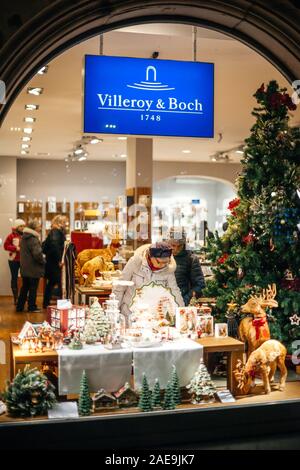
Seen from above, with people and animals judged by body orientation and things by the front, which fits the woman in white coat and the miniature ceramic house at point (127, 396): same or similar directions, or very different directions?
same or similar directions

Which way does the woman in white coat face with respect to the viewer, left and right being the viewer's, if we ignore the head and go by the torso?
facing the viewer

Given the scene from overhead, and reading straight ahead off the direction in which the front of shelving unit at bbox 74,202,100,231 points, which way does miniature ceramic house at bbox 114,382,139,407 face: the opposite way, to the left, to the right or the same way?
the same way

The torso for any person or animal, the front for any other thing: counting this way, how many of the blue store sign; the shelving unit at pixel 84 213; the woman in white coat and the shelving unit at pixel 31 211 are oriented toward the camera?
4

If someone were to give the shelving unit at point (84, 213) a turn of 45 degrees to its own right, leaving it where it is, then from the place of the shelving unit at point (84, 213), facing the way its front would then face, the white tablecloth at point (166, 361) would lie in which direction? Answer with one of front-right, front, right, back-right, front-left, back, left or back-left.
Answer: front-left

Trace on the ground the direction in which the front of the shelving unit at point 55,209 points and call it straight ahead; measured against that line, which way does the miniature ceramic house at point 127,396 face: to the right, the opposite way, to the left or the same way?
the same way

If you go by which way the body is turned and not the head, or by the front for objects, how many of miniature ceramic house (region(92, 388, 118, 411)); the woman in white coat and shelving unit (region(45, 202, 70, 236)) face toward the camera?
3

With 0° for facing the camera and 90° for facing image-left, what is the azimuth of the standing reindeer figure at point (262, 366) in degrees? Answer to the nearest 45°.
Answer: approximately 45°

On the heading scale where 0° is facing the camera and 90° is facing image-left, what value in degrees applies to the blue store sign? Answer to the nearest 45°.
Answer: approximately 0°

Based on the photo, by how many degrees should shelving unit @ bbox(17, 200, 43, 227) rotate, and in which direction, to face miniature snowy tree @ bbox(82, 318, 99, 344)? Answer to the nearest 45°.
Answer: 0° — it already faces it

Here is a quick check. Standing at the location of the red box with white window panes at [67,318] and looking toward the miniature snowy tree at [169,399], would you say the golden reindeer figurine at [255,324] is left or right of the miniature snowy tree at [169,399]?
left

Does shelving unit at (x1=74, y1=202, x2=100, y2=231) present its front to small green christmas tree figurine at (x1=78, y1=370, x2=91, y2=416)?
yes

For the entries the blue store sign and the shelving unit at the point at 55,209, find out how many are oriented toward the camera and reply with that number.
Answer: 2

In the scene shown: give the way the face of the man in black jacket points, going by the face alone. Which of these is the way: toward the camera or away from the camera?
toward the camera

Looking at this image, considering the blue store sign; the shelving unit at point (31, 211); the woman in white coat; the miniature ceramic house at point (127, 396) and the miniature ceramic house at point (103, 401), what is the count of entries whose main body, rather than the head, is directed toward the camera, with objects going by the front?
5

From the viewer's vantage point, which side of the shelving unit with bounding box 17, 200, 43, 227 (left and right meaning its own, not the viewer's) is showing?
front

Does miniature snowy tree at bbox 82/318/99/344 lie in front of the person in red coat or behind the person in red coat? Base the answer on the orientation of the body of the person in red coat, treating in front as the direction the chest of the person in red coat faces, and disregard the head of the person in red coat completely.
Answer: in front

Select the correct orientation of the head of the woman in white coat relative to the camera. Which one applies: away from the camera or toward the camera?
toward the camera

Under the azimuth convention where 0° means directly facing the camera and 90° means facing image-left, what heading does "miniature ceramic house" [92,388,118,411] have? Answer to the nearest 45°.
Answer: approximately 0°

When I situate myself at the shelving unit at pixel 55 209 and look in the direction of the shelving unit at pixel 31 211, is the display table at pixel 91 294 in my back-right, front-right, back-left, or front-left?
back-left

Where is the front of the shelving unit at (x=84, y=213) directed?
toward the camera

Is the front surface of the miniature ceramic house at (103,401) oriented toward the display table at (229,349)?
no

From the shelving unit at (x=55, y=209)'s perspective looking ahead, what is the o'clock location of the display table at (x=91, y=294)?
The display table is roughly at 12 o'clock from the shelving unit.

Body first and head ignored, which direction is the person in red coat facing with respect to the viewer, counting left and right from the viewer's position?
facing the viewer and to the right of the viewer
